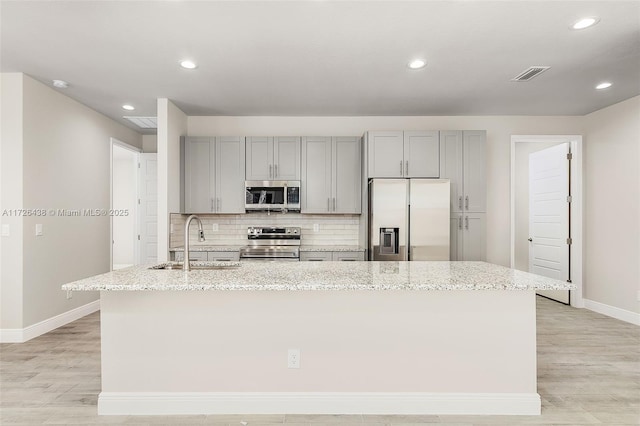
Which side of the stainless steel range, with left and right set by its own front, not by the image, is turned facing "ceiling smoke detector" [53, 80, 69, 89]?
right

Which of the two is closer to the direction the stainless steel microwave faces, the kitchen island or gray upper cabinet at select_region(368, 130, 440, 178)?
the kitchen island

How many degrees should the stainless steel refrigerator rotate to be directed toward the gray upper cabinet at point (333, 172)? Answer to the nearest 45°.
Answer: approximately 90° to its right

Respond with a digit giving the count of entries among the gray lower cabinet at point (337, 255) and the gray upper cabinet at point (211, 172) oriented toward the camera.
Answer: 2

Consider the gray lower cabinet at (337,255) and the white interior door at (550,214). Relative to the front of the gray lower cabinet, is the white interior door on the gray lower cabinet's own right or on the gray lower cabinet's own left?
on the gray lower cabinet's own left

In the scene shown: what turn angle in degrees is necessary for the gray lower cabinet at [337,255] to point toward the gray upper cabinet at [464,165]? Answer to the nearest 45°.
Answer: approximately 90° to its left

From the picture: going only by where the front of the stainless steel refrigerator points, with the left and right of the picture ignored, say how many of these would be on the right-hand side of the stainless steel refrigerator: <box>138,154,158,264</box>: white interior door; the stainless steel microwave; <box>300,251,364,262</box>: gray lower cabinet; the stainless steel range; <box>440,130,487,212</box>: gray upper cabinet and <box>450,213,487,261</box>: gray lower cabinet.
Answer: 4

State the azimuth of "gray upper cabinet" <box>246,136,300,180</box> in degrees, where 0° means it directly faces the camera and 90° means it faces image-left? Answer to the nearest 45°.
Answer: approximately 0°

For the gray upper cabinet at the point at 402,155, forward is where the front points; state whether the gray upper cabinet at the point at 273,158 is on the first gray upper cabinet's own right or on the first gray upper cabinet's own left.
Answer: on the first gray upper cabinet's own right

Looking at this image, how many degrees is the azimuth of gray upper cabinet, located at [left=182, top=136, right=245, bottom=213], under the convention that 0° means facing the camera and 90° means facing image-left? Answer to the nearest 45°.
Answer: approximately 0°

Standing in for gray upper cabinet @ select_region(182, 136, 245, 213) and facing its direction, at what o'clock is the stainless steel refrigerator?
The stainless steel refrigerator is roughly at 10 o'clock from the gray upper cabinet.
